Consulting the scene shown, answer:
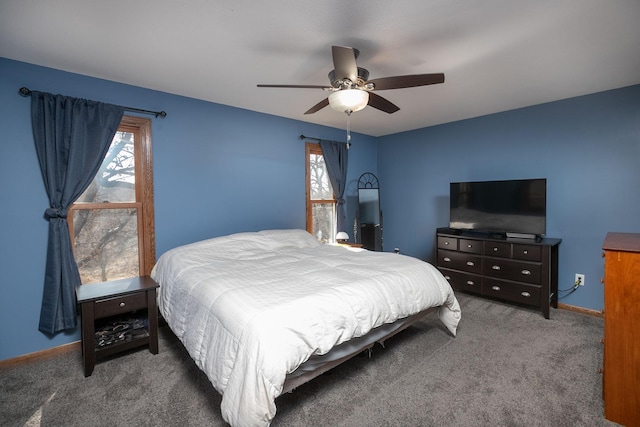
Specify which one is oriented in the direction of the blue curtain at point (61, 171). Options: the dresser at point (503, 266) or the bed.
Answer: the dresser

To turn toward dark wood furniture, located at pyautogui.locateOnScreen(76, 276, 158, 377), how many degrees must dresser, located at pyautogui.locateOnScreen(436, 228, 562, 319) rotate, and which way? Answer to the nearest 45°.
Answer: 0° — it already faces it

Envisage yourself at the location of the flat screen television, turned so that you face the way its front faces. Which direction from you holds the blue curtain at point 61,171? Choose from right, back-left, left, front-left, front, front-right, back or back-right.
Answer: front

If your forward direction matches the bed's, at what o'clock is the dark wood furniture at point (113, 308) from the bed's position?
The dark wood furniture is roughly at 5 o'clock from the bed.

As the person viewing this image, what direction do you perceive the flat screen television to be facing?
facing the viewer and to the left of the viewer

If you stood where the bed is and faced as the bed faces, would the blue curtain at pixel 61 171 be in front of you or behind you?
behind

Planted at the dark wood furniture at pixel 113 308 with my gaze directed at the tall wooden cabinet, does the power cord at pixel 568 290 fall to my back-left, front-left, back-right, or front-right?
front-left

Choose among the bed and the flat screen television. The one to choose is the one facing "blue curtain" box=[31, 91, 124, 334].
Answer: the flat screen television

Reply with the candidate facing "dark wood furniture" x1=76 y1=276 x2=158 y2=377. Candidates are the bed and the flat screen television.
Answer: the flat screen television

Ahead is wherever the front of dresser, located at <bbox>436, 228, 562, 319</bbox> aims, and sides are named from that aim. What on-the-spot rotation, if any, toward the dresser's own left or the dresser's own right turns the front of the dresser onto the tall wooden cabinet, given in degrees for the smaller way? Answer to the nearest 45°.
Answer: approximately 45° to the dresser's own left

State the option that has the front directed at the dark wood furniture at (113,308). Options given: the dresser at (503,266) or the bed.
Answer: the dresser

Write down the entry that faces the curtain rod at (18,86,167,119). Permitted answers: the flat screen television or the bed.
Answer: the flat screen television

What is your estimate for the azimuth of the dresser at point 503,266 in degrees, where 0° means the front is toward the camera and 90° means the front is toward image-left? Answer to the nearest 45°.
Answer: approximately 45°

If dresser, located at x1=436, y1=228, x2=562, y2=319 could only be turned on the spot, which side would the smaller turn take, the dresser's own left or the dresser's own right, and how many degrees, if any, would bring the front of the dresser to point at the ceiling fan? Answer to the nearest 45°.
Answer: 0° — it already faces it

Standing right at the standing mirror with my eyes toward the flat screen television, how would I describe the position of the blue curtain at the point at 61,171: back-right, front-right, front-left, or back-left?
back-right
